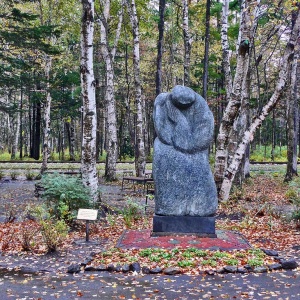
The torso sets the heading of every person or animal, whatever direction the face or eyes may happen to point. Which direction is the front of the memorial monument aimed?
toward the camera

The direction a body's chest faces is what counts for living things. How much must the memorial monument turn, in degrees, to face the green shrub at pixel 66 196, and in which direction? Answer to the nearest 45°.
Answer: approximately 135° to its right

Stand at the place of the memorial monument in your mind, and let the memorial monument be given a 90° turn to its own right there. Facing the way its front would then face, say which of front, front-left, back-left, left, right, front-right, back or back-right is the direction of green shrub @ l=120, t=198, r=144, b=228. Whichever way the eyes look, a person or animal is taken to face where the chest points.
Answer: front-right
